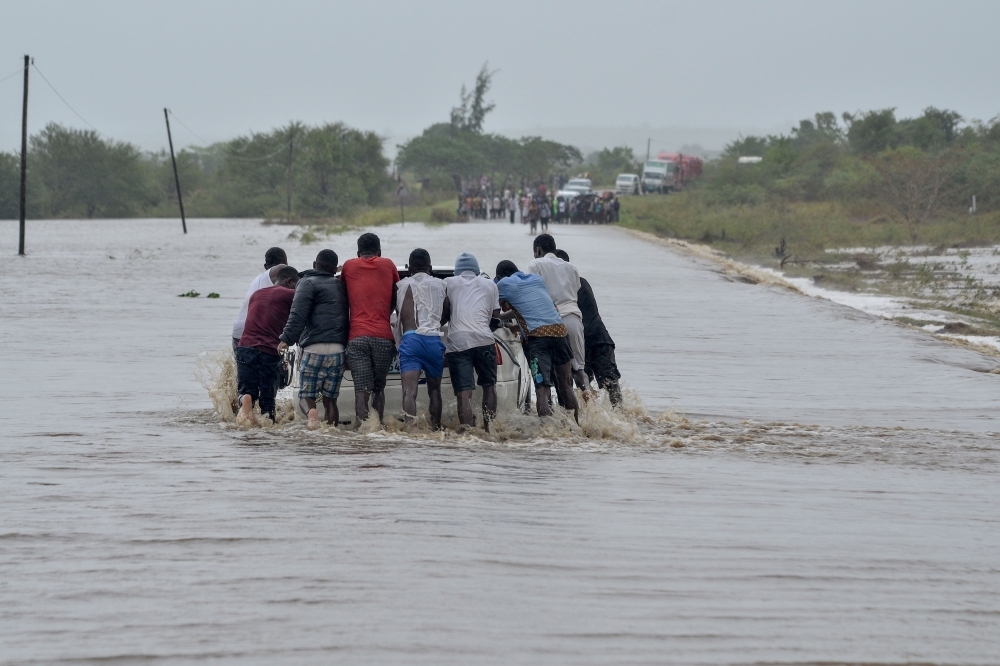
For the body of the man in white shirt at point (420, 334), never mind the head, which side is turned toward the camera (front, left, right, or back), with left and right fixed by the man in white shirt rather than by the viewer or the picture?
back

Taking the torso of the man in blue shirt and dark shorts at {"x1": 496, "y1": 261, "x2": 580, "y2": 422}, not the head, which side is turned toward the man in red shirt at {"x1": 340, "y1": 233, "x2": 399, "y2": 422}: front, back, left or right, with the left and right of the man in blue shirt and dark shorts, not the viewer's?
left

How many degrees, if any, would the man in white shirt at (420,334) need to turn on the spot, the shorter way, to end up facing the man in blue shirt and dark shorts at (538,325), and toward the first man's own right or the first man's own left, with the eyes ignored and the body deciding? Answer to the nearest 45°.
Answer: approximately 45° to the first man's own right

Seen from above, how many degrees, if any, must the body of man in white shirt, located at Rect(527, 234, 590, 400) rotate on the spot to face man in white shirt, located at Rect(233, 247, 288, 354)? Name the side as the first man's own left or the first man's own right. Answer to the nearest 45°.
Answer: approximately 45° to the first man's own left

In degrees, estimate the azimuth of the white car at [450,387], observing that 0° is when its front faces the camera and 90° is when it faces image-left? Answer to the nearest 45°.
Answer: approximately 180°

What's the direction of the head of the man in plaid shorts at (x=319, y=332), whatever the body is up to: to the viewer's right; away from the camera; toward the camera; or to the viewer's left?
away from the camera

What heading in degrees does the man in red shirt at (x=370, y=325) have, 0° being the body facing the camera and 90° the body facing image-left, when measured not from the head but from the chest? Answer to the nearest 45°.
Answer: approximately 180°

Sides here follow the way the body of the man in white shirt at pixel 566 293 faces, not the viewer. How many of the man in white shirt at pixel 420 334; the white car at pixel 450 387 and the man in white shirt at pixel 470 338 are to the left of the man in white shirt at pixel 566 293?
3

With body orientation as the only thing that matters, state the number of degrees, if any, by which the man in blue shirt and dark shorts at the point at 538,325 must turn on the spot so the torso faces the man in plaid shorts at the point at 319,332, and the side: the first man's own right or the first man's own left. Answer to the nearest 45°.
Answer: approximately 90° to the first man's own left

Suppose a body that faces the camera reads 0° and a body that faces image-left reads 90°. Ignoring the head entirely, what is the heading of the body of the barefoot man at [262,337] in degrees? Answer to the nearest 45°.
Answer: approximately 225°

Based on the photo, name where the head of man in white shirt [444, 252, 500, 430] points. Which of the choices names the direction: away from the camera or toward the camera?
away from the camera

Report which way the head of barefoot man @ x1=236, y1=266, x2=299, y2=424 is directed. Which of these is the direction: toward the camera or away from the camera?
away from the camera

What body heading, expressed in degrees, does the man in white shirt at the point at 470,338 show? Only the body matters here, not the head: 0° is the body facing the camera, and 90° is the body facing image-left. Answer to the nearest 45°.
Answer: approximately 180°

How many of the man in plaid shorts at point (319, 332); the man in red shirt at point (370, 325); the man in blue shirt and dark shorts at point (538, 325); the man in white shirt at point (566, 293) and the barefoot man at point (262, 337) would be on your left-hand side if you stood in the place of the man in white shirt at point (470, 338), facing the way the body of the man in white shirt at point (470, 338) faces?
3

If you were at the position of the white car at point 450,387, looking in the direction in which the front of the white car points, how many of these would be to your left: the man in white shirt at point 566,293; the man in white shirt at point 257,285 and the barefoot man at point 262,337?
2
